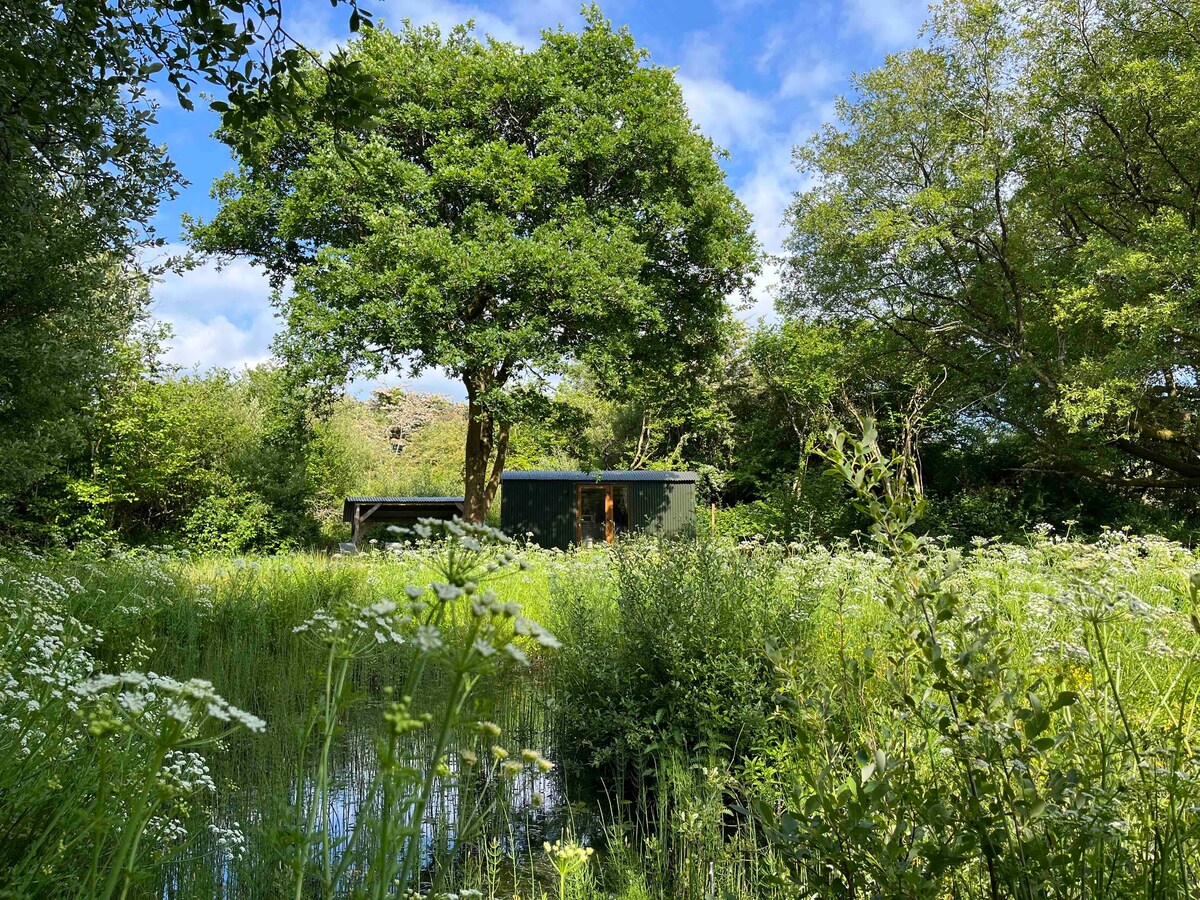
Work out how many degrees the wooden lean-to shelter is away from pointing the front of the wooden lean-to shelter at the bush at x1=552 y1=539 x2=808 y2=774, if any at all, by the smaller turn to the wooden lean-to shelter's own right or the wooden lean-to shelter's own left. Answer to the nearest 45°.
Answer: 0° — it already faces it

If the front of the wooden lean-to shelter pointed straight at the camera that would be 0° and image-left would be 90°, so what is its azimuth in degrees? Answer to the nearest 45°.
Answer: approximately 0°

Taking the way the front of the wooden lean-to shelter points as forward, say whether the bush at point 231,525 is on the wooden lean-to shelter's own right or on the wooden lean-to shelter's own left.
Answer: on the wooden lean-to shelter's own right
